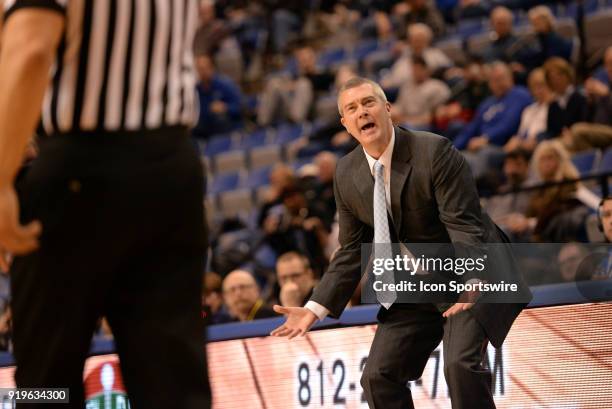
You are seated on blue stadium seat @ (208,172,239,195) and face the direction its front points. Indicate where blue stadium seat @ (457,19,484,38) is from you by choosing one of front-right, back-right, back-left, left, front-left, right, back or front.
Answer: back-left

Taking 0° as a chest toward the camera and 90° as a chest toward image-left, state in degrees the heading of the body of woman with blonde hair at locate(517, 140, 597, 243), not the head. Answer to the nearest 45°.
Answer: approximately 45°

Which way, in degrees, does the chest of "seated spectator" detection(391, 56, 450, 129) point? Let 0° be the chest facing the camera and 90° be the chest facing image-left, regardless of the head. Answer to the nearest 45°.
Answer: approximately 45°

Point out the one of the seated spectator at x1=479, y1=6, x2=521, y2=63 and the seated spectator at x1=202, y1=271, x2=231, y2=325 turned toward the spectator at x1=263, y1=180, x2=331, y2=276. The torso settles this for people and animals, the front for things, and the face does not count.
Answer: the seated spectator at x1=479, y1=6, x2=521, y2=63

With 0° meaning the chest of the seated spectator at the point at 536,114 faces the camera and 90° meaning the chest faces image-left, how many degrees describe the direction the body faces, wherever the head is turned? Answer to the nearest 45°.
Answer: approximately 45°

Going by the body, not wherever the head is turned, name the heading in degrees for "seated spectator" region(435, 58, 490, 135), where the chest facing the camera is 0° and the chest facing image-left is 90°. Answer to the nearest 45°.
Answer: approximately 45°

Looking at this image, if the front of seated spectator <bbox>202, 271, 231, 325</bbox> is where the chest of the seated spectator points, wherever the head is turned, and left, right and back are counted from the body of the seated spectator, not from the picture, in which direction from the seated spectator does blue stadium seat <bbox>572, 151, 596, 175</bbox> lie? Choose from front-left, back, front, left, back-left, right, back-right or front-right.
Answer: back-left

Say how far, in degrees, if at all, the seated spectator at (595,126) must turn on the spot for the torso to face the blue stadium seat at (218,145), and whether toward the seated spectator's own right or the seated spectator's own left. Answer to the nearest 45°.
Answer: approximately 90° to the seated spectator's own right
